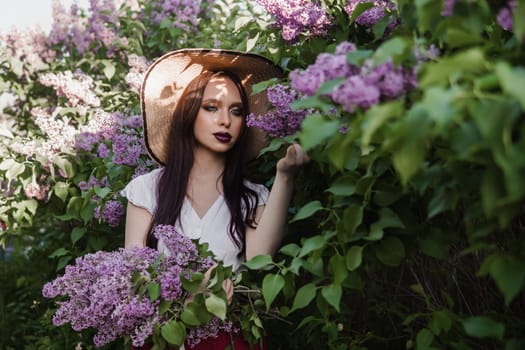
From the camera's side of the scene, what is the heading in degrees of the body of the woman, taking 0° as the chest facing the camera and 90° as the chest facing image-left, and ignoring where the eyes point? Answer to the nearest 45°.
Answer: approximately 0°
